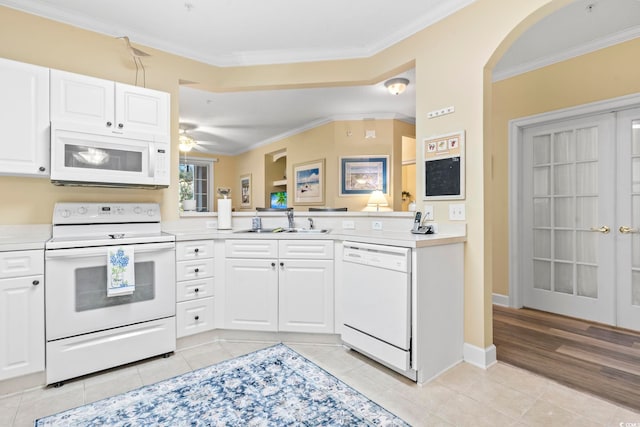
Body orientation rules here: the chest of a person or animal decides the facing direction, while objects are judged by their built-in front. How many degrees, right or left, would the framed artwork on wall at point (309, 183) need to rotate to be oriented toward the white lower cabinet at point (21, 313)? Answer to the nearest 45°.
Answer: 0° — it already faces it

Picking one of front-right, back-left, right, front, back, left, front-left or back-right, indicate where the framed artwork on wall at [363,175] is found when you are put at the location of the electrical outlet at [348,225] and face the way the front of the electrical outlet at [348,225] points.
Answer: back

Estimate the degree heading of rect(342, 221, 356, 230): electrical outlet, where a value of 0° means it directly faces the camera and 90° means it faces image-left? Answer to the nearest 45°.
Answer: approximately 0°

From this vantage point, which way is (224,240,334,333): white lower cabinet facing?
toward the camera

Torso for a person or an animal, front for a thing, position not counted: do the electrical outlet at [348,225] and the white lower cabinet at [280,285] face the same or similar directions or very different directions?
same or similar directions

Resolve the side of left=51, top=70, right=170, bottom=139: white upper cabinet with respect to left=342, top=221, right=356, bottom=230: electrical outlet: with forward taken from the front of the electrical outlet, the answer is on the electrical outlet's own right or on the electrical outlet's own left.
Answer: on the electrical outlet's own right

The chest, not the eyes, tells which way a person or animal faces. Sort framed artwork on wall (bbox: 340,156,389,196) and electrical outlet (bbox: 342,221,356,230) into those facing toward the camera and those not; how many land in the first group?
2

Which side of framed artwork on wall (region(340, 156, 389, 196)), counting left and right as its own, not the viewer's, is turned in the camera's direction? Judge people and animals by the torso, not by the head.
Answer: front

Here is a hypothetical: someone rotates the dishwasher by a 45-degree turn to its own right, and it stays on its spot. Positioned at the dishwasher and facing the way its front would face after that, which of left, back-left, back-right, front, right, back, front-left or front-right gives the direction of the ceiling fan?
front-right

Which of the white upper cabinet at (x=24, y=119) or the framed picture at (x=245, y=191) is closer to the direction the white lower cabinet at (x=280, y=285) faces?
the white upper cabinet

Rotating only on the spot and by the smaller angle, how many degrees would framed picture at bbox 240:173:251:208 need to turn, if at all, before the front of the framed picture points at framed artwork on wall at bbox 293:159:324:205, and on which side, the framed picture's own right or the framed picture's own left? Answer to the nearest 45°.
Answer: approximately 90° to the framed picture's own left

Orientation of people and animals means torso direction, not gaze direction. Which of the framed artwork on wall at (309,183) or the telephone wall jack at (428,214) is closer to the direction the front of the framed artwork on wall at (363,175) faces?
the telephone wall jack

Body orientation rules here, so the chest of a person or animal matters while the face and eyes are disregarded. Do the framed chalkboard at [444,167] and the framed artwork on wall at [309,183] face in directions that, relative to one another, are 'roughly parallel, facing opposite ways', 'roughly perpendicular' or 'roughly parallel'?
roughly parallel

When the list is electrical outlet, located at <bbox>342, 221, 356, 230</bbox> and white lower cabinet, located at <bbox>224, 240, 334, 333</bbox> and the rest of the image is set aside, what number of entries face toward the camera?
2

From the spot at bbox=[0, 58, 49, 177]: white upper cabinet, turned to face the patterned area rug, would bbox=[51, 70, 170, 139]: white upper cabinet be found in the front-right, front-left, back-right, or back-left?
front-left

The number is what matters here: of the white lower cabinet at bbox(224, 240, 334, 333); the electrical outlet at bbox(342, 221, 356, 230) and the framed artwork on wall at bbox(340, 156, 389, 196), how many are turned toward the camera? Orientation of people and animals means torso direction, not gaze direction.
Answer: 3

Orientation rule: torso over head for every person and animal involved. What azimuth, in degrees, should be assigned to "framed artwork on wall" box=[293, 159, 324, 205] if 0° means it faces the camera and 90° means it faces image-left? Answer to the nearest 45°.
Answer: approximately 45°

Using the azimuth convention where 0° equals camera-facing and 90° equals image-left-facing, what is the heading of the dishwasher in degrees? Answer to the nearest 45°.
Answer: approximately 45°

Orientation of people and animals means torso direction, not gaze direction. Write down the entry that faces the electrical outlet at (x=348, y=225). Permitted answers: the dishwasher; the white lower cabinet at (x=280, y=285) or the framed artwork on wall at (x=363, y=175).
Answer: the framed artwork on wall

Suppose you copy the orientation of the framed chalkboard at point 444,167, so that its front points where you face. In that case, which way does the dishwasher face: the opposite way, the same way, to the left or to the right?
the same way

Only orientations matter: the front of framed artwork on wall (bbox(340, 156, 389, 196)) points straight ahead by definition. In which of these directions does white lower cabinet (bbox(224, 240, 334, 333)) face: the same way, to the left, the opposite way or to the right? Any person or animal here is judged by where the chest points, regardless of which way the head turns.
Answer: the same way

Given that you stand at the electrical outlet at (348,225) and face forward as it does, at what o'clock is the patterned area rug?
The patterned area rug is roughly at 1 o'clock from the electrical outlet.
